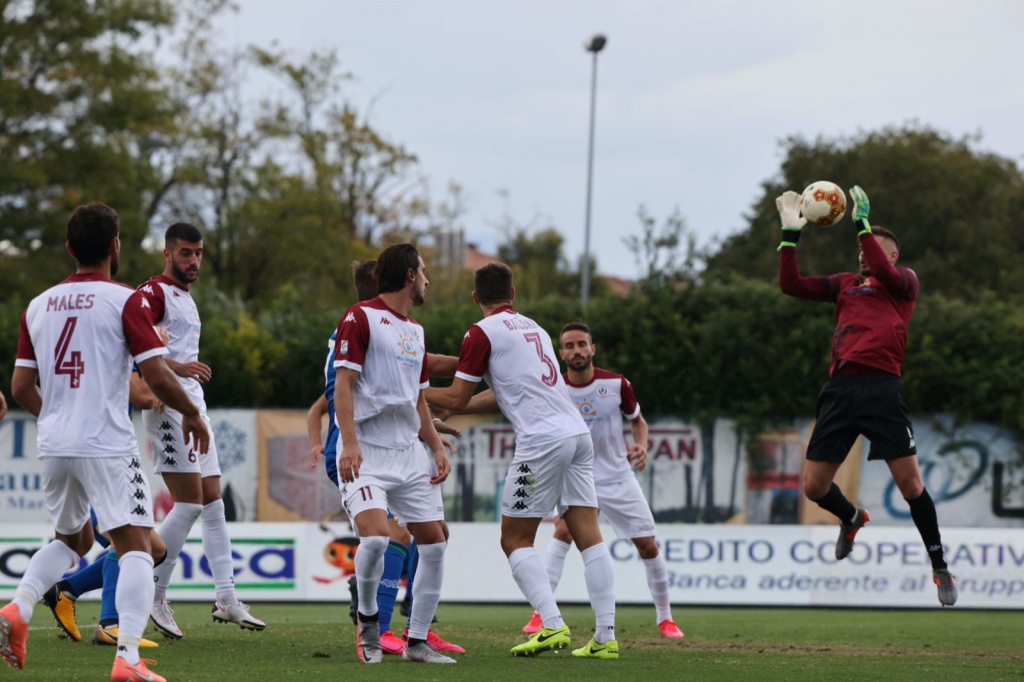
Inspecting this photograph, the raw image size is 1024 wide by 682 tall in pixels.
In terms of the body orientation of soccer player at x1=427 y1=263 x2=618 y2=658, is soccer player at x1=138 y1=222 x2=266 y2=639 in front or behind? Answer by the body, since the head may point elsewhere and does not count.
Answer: in front

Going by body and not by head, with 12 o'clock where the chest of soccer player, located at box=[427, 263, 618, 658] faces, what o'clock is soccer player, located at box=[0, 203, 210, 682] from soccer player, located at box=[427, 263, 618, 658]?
soccer player, located at box=[0, 203, 210, 682] is roughly at 9 o'clock from soccer player, located at box=[427, 263, 618, 658].

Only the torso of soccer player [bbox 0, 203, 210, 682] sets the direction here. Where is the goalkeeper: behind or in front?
in front

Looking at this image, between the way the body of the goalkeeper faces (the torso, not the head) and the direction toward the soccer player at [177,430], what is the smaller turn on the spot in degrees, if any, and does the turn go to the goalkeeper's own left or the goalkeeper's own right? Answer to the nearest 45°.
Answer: approximately 45° to the goalkeeper's own right

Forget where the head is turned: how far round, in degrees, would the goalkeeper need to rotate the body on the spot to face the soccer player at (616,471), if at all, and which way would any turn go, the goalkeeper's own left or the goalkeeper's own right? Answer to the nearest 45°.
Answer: approximately 90° to the goalkeeper's own right

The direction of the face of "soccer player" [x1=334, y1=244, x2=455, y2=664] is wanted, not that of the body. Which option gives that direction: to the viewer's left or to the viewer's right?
to the viewer's right
